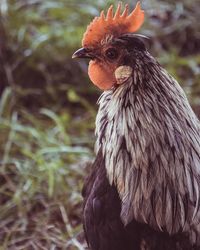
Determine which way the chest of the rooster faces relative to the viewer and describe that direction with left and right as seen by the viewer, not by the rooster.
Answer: facing to the left of the viewer
